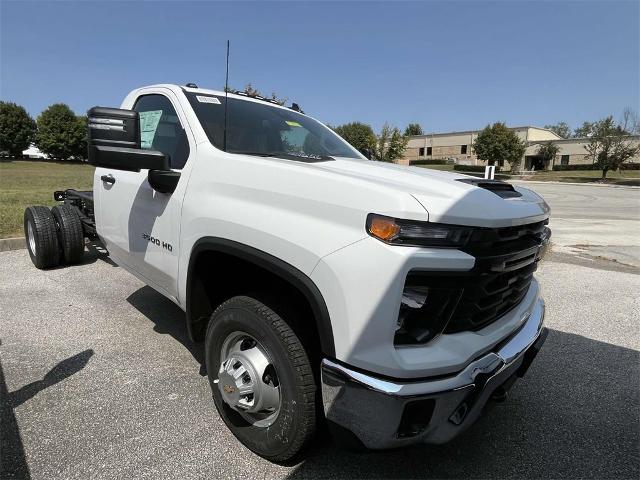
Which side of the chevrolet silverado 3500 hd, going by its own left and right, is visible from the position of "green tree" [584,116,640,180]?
left

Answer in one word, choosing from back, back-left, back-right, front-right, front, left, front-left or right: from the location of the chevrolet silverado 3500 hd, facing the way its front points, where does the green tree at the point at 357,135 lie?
back-left

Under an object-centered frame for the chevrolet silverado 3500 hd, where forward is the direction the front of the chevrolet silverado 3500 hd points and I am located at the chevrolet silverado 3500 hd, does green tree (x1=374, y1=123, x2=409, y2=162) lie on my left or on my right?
on my left

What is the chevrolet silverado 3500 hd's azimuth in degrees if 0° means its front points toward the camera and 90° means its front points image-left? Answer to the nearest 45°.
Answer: approximately 315°
